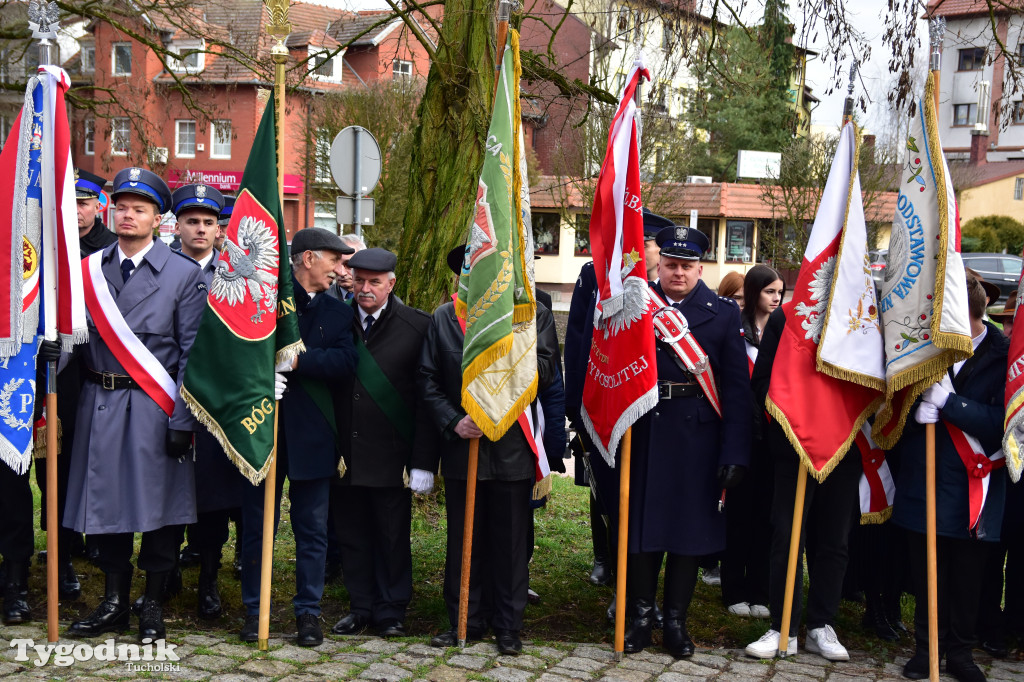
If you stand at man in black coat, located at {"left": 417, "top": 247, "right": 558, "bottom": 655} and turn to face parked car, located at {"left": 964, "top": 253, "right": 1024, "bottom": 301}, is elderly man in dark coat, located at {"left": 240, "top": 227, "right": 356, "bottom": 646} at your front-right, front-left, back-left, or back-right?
back-left

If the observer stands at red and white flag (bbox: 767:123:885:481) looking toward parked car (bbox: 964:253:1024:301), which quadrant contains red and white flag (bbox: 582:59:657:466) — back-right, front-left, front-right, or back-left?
back-left

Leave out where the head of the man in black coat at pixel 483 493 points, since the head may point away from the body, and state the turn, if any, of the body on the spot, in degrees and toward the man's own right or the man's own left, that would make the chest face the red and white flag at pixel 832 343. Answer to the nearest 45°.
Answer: approximately 90° to the man's own left

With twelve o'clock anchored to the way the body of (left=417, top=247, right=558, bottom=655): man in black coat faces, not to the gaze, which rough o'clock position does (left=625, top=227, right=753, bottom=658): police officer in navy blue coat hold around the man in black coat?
The police officer in navy blue coat is roughly at 9 o'clock from the man in black coat.

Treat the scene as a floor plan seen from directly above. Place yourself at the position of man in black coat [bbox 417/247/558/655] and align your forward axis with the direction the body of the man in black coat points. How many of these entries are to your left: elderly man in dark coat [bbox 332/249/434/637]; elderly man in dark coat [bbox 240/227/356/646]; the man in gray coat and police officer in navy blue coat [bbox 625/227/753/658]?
1

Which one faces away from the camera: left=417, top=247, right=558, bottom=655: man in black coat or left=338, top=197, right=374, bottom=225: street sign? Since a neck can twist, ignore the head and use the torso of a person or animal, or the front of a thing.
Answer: the street sign

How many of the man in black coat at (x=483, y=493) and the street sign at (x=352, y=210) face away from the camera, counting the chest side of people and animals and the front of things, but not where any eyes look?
1

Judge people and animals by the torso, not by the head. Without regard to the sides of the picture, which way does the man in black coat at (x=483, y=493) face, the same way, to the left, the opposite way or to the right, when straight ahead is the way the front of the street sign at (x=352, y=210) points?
the opposite way

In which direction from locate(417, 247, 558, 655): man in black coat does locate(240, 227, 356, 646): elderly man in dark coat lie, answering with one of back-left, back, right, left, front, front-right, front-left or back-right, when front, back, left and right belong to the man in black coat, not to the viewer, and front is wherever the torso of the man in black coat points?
right

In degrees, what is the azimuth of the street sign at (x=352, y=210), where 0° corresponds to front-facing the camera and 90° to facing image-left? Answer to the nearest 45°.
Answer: approximately 180°

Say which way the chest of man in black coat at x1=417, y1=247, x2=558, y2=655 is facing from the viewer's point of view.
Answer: toward the camera

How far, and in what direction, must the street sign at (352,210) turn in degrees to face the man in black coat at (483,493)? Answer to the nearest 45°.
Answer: approximately 180°

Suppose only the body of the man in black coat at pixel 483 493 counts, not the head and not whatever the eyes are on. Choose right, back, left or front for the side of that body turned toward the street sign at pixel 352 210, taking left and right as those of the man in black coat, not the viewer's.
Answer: back

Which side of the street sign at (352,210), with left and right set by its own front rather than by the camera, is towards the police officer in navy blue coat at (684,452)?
back
